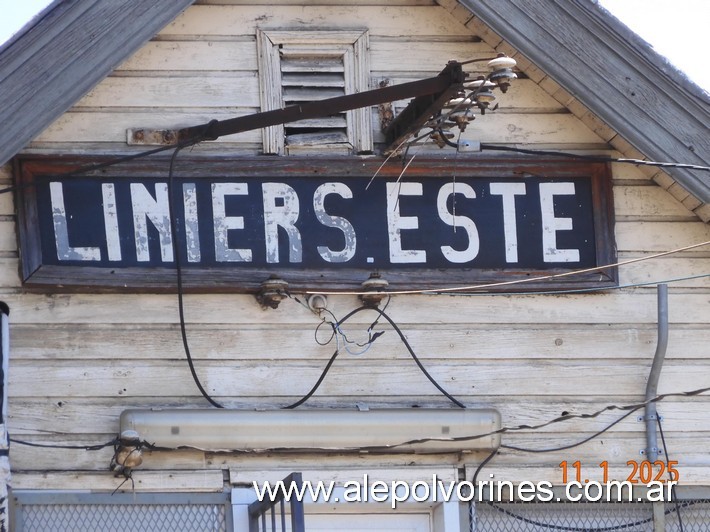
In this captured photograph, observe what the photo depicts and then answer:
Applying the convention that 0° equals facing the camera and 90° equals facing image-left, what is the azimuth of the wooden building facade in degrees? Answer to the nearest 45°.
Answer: approximately 0°

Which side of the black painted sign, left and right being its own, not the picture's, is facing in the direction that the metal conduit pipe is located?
left
